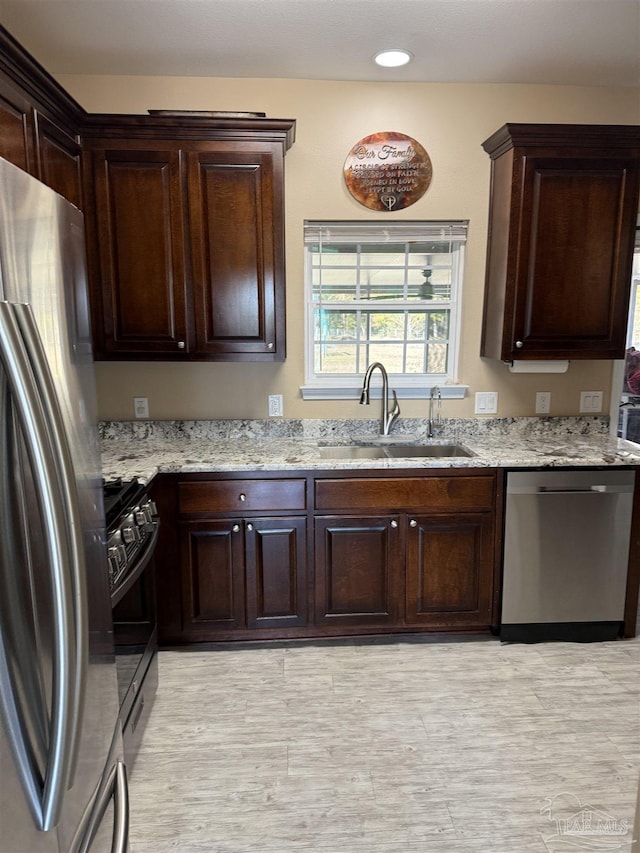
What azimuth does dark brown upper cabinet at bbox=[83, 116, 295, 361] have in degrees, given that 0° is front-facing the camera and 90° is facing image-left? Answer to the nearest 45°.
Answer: approximately 0°

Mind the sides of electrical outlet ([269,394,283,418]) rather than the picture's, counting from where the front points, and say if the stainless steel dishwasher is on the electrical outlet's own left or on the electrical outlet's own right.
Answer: on the electrical outlet's own left

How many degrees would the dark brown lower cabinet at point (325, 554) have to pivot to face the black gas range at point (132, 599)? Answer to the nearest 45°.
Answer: approximately 45° to its right

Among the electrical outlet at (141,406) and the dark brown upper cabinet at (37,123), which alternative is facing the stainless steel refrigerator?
the electrical outlet

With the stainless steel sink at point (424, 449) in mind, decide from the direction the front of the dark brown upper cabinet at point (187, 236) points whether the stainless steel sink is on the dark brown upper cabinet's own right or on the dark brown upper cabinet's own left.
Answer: on the dark brown upper cabinet's own left

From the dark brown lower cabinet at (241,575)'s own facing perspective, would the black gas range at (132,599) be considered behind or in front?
in front

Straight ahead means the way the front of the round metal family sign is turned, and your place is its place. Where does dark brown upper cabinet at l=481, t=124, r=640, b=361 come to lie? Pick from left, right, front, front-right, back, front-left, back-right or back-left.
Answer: left

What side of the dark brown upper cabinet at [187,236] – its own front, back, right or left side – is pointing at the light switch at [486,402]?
left

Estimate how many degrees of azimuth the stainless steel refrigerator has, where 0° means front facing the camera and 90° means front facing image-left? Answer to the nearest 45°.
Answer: approximately 270°

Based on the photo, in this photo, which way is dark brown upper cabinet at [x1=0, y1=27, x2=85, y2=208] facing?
to the viewer's right

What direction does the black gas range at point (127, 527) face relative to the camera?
to the viewer's right
